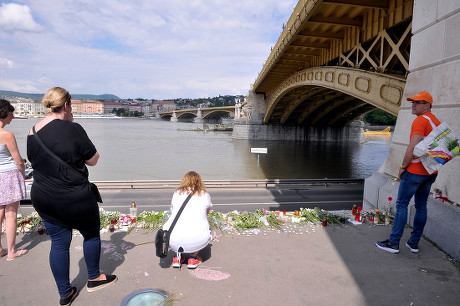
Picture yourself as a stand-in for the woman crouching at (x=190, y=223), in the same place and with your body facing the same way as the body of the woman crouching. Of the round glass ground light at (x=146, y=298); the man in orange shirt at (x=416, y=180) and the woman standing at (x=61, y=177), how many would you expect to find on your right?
1

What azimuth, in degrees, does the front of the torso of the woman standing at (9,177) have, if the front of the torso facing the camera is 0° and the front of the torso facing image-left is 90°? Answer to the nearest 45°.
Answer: approximately 225°

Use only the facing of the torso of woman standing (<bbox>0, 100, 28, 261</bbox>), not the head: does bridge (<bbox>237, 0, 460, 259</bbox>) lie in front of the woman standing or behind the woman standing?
in front

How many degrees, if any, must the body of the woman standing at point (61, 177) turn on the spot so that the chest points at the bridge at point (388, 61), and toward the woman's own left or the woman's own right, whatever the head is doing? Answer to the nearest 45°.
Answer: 0° — they already face it

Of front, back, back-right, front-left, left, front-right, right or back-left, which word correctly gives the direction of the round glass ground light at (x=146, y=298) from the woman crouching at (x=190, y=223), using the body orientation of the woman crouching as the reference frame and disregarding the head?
back-left

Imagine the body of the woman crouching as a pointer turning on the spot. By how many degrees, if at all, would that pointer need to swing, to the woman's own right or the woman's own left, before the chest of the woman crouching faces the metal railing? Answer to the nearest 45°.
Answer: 0° — they already face it

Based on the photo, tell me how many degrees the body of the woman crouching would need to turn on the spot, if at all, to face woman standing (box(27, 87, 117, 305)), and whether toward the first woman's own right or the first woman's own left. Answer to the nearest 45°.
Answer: approximately 135° to the first woman's own left

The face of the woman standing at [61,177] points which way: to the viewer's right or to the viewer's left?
to the viewer's right

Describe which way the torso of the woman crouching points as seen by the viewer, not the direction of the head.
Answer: away from the camera

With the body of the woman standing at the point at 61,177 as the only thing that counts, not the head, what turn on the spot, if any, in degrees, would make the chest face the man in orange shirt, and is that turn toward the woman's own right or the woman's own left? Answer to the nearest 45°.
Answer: approximately 45° to the woman's own right

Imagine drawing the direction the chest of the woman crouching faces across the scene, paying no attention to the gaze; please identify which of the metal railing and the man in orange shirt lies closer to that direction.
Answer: the metal railing

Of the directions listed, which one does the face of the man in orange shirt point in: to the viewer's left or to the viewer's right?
to the viewer's left
